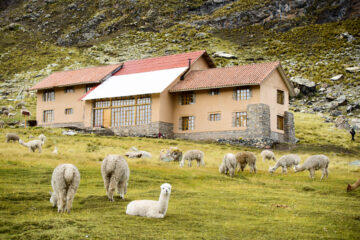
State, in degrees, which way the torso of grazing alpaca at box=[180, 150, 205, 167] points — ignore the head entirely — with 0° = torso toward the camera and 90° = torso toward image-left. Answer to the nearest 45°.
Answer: approximately 90°

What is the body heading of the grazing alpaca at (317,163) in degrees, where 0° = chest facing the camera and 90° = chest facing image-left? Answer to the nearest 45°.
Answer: approximately 90°

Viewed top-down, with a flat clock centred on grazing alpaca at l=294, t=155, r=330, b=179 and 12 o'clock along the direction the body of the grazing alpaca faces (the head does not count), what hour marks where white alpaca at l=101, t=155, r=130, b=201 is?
The white alpaca is roughly at 10 o'clock from the grazing alpaca.

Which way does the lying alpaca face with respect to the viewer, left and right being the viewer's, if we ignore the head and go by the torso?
facing to the right of the viewer

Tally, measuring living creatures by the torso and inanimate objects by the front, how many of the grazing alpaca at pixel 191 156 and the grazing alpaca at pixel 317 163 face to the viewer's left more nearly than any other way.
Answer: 2

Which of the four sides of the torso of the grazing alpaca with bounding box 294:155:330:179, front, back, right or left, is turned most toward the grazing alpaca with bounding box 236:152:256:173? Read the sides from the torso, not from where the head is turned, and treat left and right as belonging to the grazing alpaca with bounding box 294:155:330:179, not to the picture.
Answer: front

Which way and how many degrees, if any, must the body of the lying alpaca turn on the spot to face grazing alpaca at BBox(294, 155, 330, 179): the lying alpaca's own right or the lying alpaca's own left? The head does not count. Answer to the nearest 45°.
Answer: approximately 45° to the lying alpaca's own left
